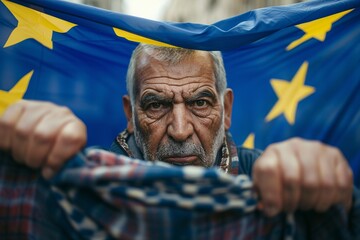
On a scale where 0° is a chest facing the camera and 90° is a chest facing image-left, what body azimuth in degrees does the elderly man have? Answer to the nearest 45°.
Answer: approximately 0°
